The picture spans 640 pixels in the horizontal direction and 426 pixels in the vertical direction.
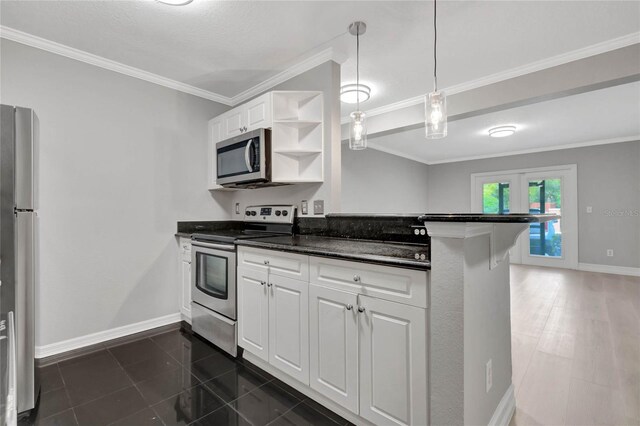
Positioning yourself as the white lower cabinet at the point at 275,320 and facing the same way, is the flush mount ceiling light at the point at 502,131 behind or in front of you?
behind

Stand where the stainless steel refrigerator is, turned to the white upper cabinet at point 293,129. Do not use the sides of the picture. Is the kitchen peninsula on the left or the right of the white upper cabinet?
right

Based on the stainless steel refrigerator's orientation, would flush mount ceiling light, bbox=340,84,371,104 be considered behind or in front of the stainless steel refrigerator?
in front

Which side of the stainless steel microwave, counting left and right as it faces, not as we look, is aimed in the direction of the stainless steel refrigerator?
front

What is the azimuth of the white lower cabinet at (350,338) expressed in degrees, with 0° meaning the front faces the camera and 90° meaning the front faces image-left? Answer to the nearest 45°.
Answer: approximately 45°

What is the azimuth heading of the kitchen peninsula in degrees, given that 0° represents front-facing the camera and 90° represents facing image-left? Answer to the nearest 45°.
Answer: approximately 45°

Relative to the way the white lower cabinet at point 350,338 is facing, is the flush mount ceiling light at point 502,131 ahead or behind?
behind

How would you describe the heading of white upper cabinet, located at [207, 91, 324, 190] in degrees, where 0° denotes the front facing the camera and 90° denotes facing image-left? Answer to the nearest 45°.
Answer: approximately 45°

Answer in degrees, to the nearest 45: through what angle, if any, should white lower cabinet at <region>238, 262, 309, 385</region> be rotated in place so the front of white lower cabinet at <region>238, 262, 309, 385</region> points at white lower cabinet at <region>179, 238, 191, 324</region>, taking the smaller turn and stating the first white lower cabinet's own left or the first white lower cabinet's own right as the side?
approximately 90° to the first white lower cabinet's own right

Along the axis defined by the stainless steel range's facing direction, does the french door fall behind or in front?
behind

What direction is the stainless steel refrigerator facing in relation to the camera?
to the viewer's right

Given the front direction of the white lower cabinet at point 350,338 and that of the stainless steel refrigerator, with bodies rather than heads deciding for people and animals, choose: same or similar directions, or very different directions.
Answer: very different directions

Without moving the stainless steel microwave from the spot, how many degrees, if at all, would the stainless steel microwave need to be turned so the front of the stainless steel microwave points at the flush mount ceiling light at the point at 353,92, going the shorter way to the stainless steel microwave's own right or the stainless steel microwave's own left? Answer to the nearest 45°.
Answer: approximately 135° to the stainless steel microwave's own left
